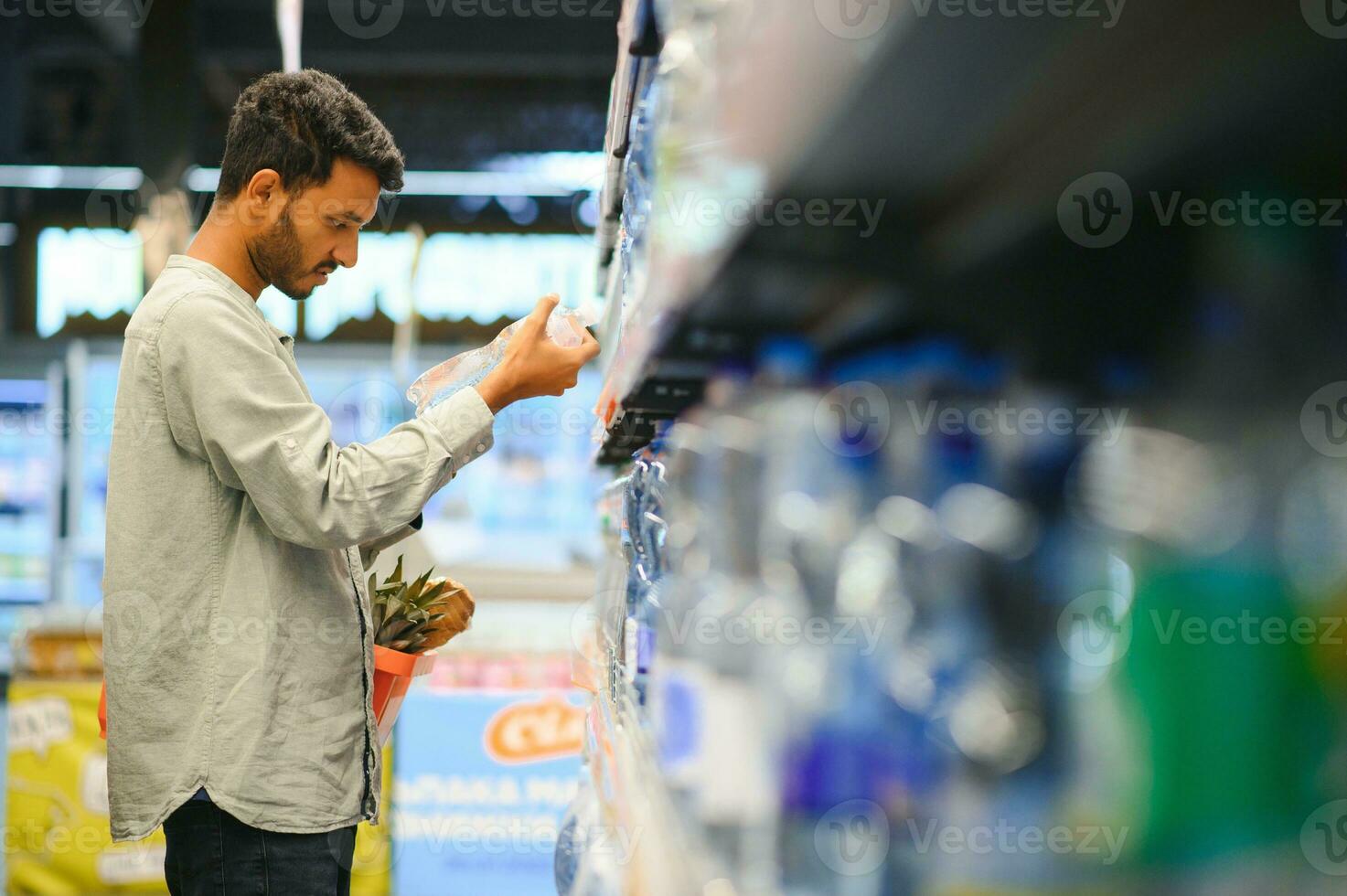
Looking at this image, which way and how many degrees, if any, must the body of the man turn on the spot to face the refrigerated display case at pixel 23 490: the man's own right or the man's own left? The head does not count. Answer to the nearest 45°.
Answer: approximately 90° to the man's own left

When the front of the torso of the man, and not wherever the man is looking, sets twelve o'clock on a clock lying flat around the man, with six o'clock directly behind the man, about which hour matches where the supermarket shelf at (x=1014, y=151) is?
The supermarket shelf is roughly at 2 o'clock from the man.

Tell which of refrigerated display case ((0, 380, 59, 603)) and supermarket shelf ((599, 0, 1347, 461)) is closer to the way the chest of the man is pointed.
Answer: the supermarket shelf

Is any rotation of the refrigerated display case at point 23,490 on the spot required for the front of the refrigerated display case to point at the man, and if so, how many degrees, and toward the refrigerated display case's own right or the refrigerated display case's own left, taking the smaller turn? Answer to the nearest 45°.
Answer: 0° — it already faces them

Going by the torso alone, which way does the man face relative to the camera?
to the viewer's right

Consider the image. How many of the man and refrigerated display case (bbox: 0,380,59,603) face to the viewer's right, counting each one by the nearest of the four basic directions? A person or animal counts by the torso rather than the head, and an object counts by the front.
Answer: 1

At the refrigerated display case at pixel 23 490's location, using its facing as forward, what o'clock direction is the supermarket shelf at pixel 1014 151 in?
The supermarket shelf is roughly at 12 o'clock from the refrigerated display case.

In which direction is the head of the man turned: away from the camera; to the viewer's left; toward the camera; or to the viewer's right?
to the viewer's right

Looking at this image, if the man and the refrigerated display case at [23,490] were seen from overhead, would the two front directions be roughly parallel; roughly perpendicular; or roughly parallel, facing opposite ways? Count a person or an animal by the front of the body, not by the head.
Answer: roughly perpendicular
